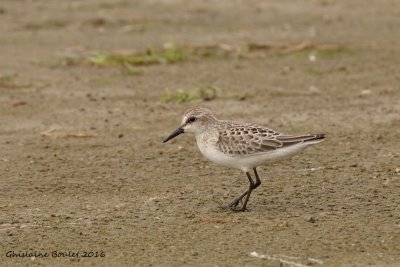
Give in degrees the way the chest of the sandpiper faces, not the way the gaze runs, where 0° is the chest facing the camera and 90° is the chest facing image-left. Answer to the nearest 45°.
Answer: approximately 90°
